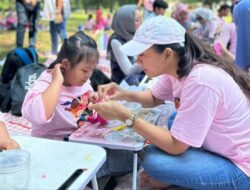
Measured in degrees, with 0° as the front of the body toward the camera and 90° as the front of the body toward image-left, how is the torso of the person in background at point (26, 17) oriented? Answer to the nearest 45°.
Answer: approximately 0°

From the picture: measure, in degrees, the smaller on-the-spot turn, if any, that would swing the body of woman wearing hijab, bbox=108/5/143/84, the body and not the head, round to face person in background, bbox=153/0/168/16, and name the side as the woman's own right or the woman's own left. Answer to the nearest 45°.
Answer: approximately 90° to the woman's own left

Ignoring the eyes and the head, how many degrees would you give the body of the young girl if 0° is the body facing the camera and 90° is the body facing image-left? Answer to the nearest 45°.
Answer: approximately 315°
